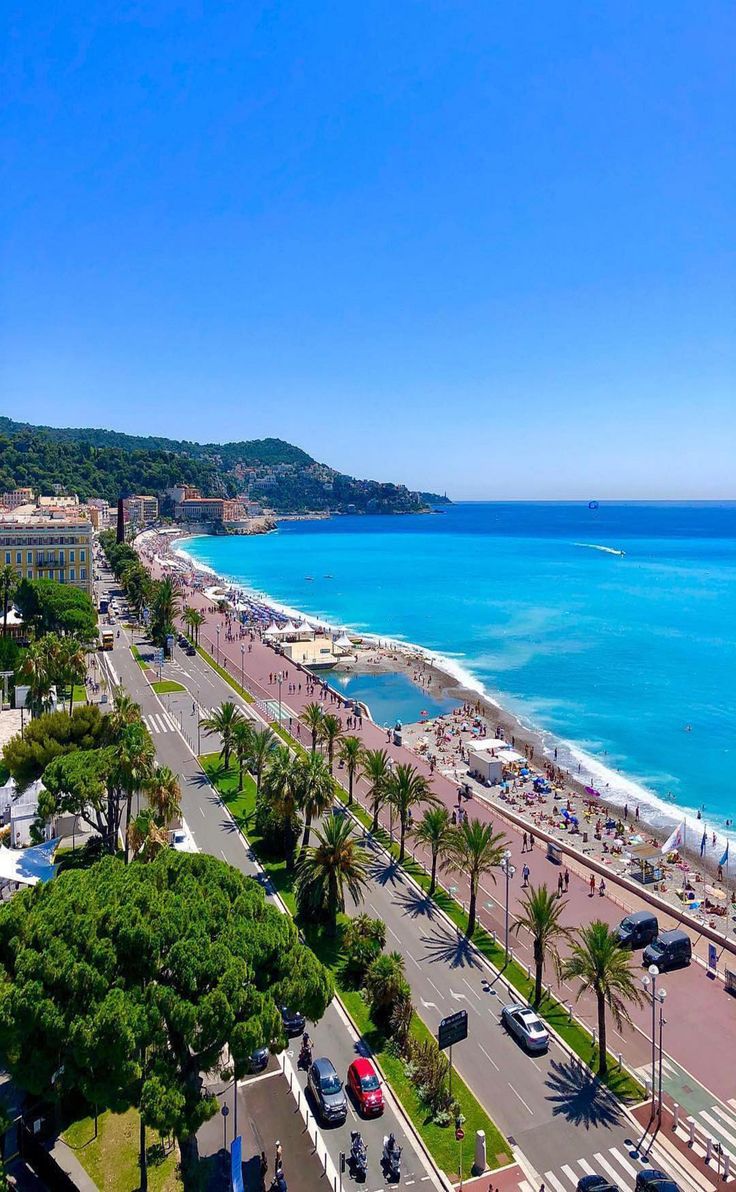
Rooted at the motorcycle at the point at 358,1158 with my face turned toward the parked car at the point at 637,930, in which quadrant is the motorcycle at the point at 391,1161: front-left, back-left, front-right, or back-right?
front-right

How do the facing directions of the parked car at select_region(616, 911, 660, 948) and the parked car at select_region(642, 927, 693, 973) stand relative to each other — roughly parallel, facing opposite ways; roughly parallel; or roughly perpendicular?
roughly parallel

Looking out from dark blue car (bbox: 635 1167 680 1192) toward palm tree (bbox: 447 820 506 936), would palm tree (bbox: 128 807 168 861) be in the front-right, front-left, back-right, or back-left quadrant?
front-left

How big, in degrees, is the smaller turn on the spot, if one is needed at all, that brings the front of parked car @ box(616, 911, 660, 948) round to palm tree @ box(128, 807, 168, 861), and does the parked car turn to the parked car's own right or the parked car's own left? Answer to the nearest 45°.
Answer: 0° — it already faces it

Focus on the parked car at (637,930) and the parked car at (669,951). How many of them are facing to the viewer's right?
0

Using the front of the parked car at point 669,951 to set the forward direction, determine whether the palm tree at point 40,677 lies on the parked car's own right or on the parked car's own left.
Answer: on the parked car's own right

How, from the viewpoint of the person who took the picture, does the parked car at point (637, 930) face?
facing the viewer and to the left of the viewer

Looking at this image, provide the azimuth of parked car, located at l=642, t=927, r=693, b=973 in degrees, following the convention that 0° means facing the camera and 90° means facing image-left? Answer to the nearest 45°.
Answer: approximately 45°

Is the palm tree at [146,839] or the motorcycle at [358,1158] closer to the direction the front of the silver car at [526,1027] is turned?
the palm tree

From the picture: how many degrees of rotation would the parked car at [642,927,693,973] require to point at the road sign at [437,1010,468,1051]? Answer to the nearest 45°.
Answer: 0° — it already faces it

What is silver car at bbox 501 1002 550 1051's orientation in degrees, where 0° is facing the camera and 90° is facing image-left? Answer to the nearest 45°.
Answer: approximately 135°

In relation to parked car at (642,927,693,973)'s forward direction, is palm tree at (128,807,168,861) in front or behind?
in front

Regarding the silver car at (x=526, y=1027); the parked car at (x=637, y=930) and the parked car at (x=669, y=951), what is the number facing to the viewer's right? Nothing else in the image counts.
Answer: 0

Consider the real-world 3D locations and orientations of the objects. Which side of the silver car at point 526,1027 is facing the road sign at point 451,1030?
left

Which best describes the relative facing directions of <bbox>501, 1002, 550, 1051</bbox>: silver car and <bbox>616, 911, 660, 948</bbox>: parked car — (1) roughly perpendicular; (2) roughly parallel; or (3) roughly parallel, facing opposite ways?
roughly perpendicular

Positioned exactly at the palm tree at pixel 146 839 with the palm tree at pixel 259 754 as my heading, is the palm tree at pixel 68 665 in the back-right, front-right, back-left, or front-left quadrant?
front-left

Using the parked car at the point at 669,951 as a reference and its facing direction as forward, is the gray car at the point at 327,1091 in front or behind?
in front
